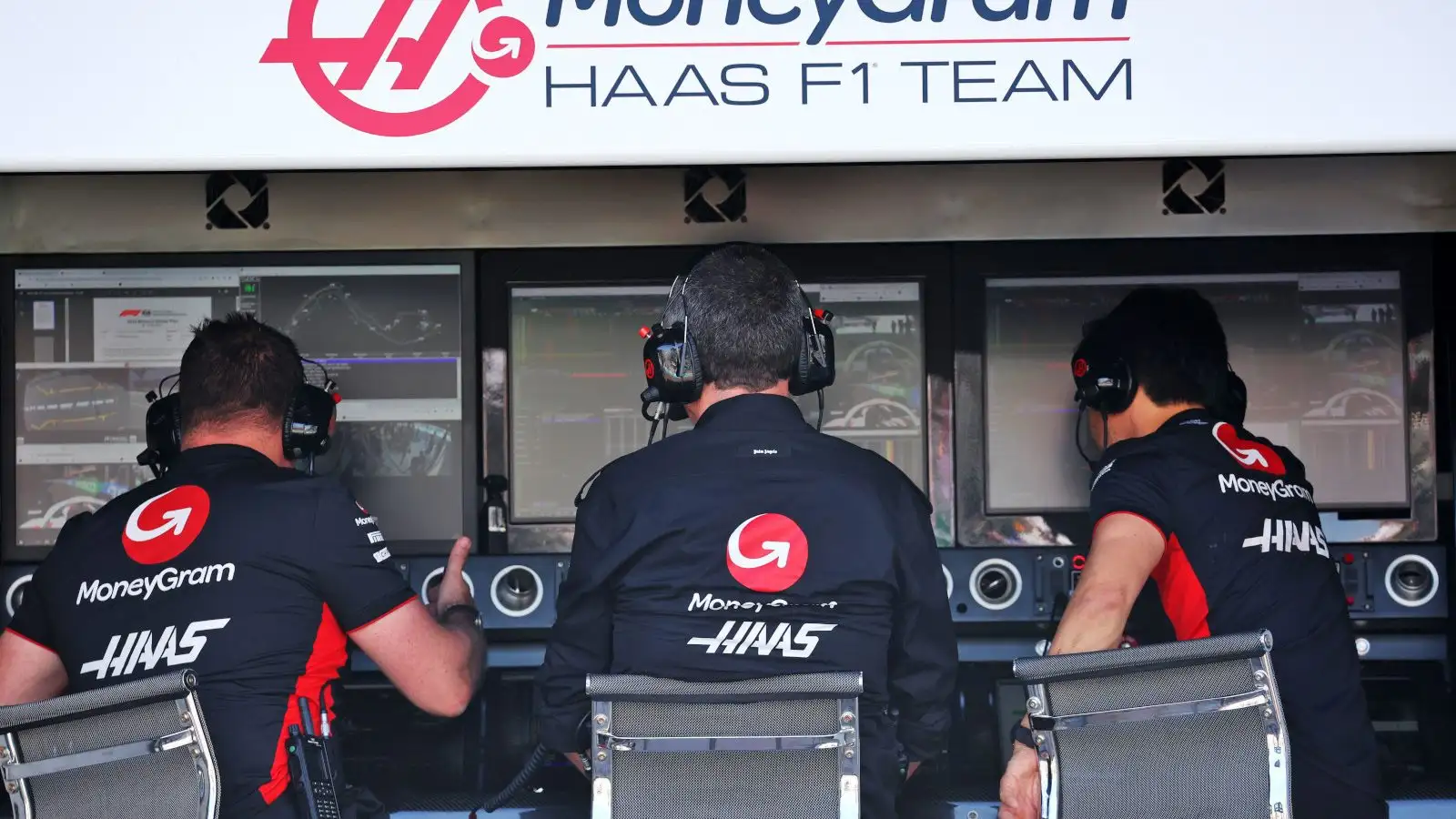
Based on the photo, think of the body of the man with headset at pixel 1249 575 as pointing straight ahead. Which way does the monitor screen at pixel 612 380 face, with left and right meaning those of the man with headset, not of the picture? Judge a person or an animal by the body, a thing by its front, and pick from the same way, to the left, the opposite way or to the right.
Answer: the opposite way

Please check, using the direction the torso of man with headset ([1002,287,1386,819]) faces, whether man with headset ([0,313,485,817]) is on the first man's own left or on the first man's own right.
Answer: on the first man's own left

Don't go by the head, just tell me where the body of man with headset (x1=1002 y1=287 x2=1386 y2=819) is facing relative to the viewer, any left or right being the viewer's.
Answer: facing away from the viewer and to the left of the viewer

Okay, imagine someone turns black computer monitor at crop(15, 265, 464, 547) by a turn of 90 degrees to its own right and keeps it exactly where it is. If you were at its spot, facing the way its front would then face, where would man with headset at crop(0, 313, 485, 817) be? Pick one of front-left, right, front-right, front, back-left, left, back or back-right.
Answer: left

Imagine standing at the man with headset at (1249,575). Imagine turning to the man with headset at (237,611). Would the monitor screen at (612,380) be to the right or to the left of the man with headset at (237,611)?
right

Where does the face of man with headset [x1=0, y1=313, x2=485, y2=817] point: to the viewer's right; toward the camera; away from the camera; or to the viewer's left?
away from the camera

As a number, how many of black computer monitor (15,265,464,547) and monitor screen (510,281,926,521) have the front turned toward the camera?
2

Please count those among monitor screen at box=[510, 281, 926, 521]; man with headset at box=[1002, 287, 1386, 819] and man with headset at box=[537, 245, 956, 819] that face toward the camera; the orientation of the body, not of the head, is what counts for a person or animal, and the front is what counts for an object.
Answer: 1

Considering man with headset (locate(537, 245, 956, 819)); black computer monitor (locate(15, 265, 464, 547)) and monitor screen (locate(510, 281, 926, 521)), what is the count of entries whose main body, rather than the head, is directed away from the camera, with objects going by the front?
1

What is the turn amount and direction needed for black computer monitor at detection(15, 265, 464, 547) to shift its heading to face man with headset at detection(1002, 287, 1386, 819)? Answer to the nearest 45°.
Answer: approximately 45° to its left

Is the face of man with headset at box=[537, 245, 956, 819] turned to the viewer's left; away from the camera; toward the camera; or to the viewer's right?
away from the camera

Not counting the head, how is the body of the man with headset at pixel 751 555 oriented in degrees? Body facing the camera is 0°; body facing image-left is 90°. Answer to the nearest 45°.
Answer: approximately 180°

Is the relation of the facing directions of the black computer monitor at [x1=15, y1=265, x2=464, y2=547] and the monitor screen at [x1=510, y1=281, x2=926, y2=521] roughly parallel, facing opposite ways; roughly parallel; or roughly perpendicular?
roughly parallel

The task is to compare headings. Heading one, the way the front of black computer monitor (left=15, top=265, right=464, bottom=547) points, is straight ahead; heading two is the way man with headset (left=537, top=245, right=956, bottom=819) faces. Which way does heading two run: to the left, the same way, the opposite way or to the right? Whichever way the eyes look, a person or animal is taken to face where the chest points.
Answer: the opposite way

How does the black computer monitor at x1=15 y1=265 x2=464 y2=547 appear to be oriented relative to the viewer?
toward the camera

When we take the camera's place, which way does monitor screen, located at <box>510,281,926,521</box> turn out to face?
facing the viewer

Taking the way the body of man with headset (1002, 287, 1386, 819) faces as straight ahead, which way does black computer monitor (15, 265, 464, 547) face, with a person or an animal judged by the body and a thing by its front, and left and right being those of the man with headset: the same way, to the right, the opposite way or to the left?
the opposite way

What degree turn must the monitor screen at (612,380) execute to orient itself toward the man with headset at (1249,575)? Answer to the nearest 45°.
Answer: approximately 45° to its left

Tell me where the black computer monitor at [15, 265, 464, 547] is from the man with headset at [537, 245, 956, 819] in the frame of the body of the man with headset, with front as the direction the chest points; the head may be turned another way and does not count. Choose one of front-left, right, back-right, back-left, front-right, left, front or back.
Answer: front-left

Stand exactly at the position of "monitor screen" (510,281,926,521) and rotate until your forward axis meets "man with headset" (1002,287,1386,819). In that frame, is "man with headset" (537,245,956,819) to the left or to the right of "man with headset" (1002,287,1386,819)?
right
